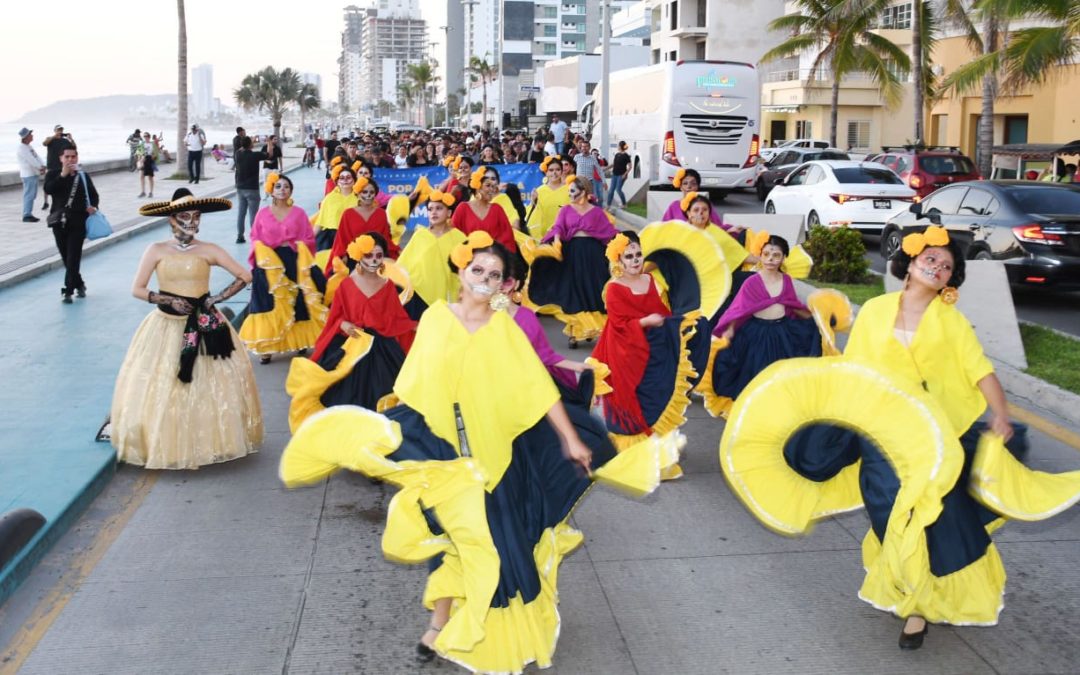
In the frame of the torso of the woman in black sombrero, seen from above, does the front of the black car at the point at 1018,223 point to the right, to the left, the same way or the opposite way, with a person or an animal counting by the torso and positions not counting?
the opposite way

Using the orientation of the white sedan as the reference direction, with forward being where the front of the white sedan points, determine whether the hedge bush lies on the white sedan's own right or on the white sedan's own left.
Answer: on the white sedan's own left

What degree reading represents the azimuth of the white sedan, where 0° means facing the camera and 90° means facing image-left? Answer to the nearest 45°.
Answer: approximately 135°

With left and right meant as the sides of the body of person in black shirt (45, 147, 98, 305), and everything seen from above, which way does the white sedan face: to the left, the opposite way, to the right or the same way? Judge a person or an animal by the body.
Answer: the opposite way

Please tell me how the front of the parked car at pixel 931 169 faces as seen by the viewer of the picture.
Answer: facing away from the viewer and to the left of the viewer

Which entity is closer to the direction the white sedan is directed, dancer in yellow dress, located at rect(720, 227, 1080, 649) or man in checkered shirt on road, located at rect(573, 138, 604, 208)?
the man in checkered shirt on road

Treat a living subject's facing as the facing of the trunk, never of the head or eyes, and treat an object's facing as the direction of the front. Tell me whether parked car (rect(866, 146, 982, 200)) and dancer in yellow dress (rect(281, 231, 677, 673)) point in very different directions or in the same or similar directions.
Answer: very different directions

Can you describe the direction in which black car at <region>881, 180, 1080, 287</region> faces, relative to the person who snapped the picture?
facing away from the viewer and to the left of the viewer

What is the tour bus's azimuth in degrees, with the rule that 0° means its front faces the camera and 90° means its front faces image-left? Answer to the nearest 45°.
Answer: approximately 135°
